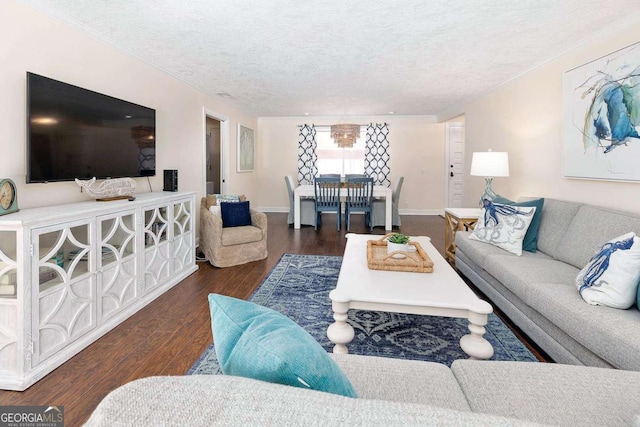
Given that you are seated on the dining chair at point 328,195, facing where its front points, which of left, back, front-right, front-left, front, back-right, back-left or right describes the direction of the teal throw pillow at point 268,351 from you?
back

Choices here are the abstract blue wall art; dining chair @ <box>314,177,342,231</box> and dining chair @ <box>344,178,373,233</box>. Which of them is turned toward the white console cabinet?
the abstract blue wall art

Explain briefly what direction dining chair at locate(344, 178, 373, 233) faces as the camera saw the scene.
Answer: facing away from the viewer

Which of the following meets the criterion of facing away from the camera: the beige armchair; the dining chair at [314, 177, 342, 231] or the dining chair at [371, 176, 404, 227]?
the dining chair at [314, 177, 342, 231]

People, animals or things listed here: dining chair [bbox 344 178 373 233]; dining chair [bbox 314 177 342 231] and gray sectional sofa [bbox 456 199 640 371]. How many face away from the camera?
2

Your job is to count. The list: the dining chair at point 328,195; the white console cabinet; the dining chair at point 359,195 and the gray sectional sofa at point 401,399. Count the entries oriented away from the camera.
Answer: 3

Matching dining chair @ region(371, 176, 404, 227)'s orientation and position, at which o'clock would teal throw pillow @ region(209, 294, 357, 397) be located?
The teal throw pillow is roughly at 9 o'clock from the dining chair.

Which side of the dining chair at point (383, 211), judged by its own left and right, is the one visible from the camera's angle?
left

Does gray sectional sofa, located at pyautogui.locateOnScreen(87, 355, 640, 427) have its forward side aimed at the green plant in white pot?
yes

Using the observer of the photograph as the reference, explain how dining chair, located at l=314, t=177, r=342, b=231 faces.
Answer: facing away from the viewer

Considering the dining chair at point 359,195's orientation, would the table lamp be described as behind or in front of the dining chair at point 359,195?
behind
